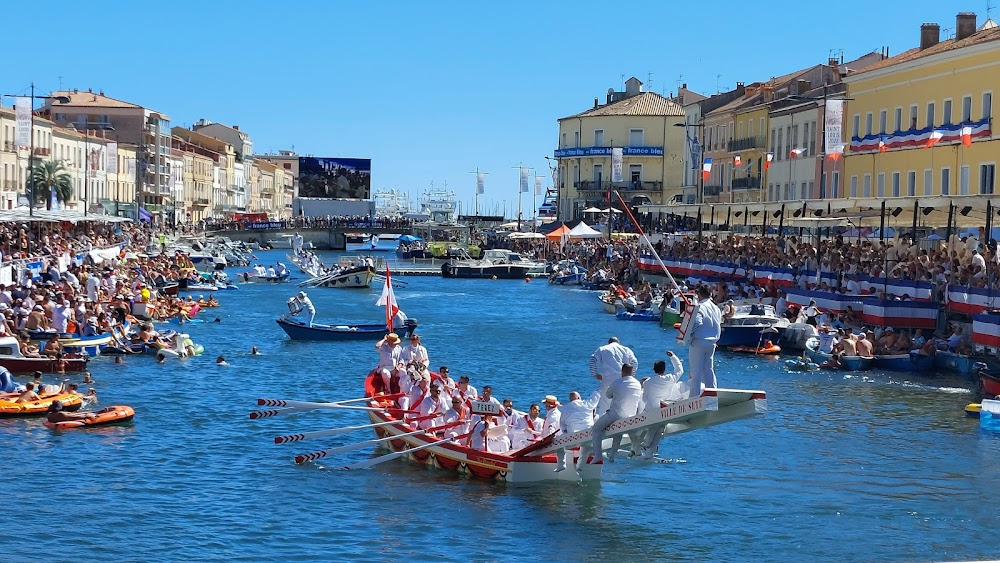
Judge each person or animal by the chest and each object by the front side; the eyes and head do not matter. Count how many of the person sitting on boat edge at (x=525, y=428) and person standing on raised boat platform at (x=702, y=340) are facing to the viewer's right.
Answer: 0

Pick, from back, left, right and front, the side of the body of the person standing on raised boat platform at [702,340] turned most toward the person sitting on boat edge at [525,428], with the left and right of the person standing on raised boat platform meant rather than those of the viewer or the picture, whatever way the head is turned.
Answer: front

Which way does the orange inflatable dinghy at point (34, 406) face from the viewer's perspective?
to the viewer's right

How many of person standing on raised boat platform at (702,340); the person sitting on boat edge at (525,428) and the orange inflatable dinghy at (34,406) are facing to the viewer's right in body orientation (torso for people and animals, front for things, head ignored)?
1

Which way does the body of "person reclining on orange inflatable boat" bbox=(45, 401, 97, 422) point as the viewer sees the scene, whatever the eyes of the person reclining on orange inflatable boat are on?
to the viewer's right

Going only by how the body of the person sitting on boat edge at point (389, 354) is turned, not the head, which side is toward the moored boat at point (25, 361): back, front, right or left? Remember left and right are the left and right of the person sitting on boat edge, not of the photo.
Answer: right
